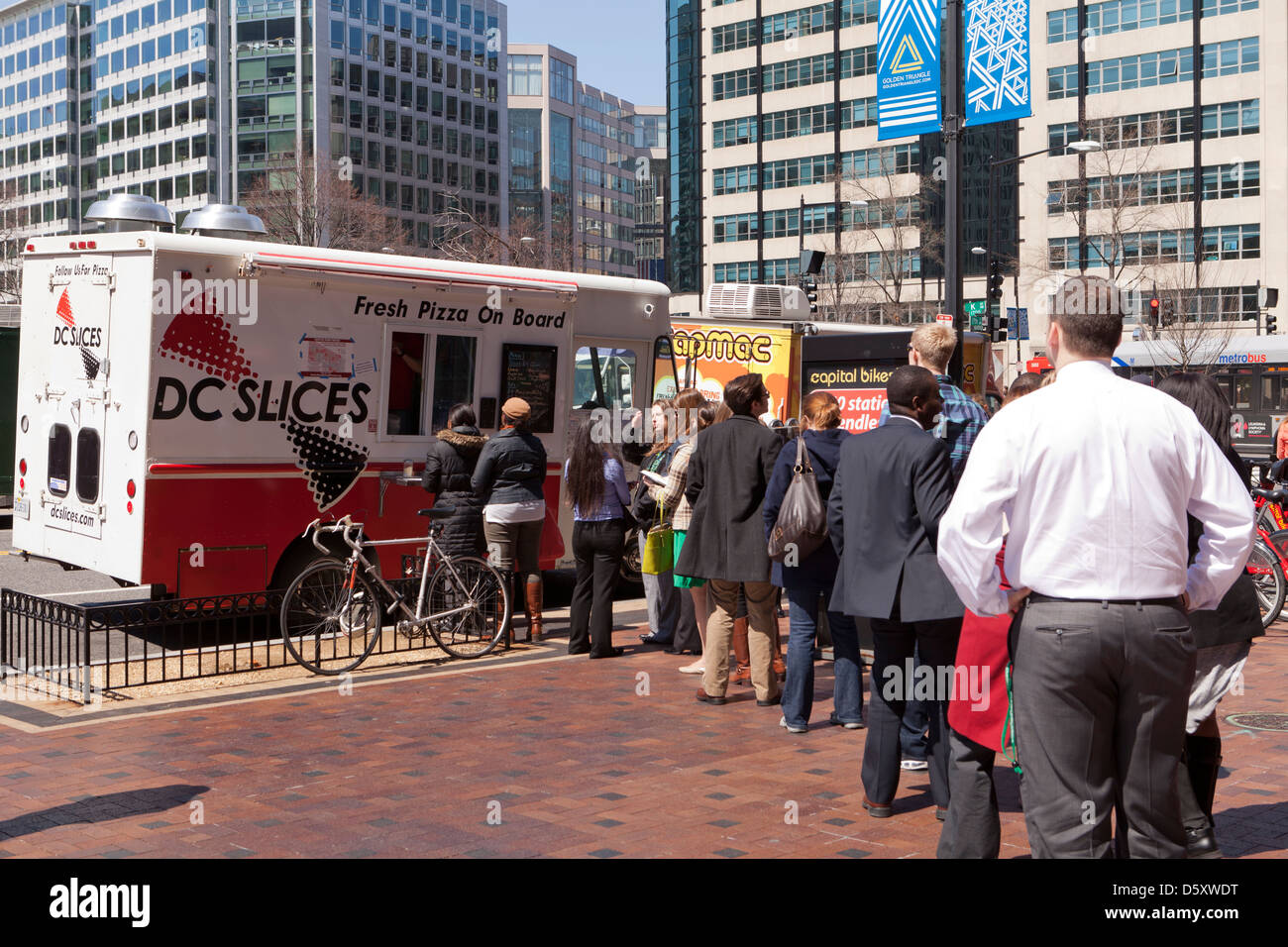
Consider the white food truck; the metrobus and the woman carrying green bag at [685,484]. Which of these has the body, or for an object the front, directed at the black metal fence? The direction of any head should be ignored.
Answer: the woman carrying green bag

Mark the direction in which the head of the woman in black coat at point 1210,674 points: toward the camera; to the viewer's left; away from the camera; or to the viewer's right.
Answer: away from the camera

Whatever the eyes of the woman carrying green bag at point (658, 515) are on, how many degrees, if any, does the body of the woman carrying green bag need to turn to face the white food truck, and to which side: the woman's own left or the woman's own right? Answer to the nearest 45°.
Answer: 0° — they already face it

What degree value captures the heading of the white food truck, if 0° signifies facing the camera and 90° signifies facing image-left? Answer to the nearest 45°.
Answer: approximately 225°

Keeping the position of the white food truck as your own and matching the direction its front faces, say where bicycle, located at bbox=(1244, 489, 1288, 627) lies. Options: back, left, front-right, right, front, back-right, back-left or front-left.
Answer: front-right

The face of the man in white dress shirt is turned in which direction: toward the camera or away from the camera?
away from the camera

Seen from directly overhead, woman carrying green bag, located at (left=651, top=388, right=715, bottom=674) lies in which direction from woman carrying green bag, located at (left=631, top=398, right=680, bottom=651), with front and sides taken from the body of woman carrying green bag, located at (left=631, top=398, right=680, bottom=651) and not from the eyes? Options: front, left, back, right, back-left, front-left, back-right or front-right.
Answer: left

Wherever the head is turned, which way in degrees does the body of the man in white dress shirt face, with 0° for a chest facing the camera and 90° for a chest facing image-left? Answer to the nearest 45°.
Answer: approximately 180°

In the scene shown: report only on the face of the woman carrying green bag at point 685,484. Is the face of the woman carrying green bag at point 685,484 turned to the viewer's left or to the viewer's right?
to the viewer's left

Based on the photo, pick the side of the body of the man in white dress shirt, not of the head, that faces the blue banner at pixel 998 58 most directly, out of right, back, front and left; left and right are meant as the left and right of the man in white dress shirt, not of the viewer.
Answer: front

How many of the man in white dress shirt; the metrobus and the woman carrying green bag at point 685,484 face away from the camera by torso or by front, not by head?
1

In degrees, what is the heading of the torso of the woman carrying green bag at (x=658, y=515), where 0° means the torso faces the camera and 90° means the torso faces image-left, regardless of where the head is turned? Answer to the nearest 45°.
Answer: approximately 90°

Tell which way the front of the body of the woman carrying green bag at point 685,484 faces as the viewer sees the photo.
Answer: to the viewer's left
